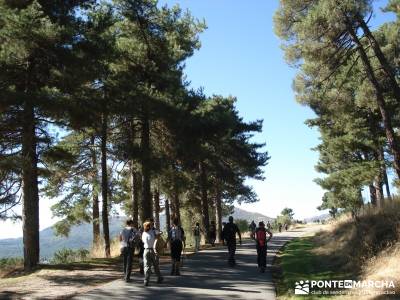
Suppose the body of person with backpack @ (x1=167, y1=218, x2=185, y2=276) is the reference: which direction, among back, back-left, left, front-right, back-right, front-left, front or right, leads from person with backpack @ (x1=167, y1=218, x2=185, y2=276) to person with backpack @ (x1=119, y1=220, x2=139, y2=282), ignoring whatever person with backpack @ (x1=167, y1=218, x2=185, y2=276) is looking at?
back-left

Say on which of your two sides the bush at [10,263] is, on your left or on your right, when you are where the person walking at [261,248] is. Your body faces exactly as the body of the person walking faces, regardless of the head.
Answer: on your left

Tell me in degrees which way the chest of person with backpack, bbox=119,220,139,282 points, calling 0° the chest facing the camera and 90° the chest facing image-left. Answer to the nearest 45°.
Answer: approximately 180°

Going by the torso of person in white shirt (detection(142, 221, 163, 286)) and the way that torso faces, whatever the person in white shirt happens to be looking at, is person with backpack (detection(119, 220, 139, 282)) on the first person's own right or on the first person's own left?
on the first person's own left

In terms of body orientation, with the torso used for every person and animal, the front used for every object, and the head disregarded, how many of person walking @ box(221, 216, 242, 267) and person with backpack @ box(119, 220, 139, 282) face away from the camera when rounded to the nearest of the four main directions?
2

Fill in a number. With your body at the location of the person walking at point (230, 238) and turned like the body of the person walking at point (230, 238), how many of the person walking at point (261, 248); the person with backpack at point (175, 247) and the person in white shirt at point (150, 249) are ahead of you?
0

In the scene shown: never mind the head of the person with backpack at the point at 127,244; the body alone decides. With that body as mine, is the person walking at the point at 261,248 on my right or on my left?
on my right

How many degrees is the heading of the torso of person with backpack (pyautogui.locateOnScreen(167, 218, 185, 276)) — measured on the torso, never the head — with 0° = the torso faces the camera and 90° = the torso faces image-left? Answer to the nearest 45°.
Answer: approximately 180°

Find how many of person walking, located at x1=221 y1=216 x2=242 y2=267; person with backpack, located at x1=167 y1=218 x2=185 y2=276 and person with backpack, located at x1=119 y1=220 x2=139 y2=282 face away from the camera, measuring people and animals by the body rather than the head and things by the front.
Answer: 3

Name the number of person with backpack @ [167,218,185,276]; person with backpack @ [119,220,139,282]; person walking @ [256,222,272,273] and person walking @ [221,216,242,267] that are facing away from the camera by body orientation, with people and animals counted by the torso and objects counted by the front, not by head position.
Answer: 4

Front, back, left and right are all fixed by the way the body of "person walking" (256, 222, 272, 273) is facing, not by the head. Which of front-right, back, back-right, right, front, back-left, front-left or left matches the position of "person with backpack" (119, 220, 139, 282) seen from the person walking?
back-left

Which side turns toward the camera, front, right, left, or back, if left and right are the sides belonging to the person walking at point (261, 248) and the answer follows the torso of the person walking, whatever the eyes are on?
back

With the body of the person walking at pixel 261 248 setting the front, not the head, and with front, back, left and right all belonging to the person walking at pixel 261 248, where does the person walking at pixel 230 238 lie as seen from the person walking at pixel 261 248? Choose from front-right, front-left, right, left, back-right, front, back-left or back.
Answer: front-left

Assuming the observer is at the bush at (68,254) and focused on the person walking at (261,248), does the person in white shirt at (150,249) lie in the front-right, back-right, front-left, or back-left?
front-right

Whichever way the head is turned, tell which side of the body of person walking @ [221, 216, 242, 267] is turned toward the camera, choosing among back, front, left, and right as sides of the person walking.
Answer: back
